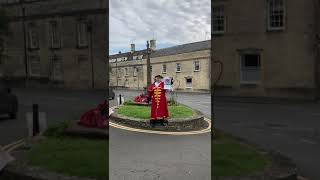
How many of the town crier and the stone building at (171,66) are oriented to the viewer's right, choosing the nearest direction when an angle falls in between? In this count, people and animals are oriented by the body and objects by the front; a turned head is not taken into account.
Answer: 0

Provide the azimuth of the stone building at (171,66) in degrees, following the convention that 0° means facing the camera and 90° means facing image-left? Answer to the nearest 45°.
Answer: approximately 45°
